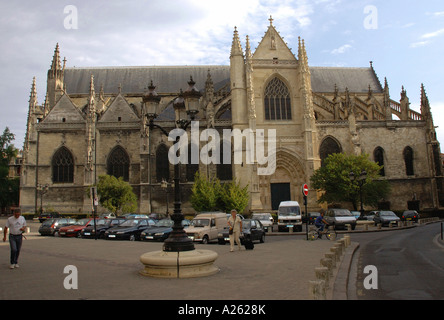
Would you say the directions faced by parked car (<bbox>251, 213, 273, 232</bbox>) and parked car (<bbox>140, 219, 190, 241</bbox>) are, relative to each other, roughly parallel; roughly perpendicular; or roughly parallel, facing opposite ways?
roughly parallel

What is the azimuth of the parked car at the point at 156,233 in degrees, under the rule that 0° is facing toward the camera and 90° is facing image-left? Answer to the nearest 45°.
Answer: approximately 45°

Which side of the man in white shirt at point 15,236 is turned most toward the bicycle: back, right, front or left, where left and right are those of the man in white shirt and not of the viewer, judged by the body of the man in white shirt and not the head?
left

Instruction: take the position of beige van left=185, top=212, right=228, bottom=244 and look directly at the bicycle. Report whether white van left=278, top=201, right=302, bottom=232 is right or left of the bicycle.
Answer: left

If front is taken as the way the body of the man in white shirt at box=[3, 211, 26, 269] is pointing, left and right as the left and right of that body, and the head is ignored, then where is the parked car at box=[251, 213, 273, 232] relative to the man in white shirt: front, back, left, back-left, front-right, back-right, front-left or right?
back-left

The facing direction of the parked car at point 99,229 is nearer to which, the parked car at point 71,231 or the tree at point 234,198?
the parked car
